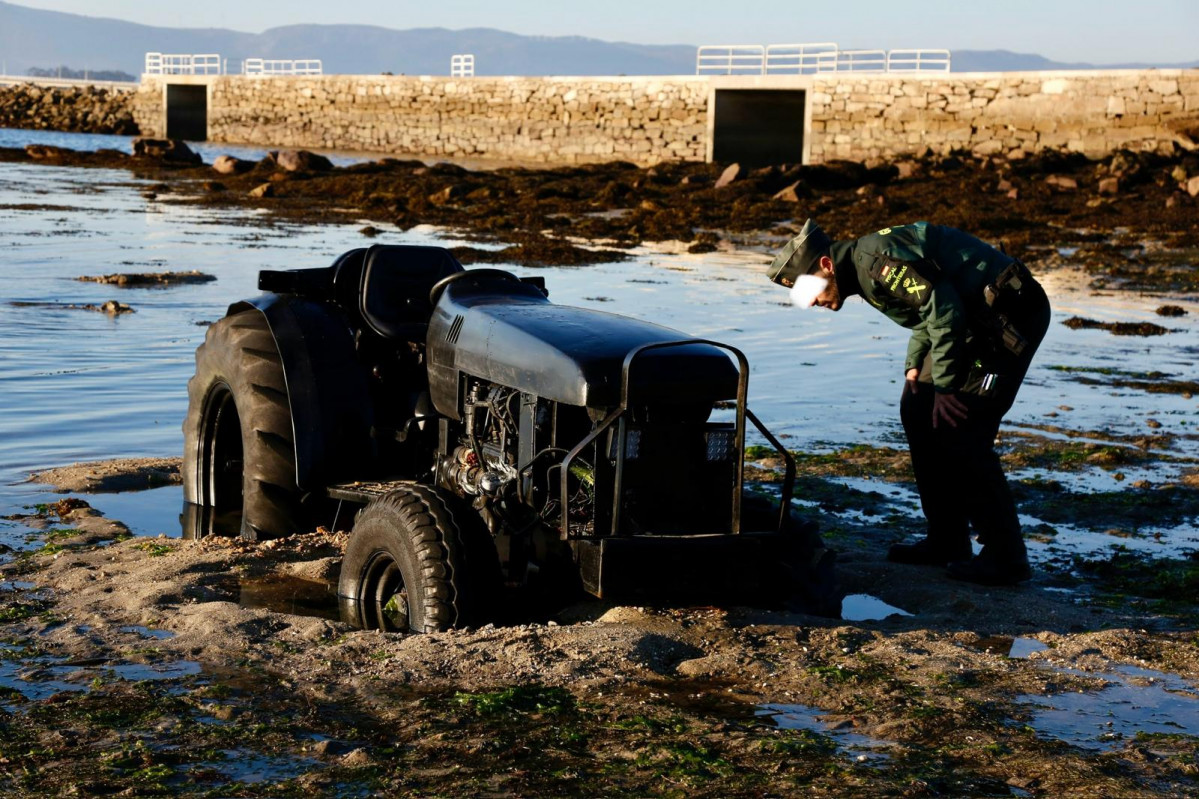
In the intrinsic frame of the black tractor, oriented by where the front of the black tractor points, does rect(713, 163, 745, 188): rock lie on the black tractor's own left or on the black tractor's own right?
on the black tractor's own left

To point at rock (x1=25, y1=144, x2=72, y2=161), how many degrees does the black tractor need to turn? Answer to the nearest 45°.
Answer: approximately 135° to its left

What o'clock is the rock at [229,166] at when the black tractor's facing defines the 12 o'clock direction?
The rock is roughly at 7 o'clock from the black tractor.

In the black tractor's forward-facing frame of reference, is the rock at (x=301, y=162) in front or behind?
behind

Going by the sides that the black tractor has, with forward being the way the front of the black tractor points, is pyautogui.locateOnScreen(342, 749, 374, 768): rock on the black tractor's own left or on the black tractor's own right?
on the black tractor's own right

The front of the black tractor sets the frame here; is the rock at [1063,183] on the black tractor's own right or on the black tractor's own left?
on the black tractor's own left

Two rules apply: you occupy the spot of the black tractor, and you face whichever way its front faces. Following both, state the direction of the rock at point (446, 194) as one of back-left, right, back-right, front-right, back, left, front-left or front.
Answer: back-left

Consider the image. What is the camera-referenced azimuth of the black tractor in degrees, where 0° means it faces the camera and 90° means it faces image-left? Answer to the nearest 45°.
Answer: approximately 315°

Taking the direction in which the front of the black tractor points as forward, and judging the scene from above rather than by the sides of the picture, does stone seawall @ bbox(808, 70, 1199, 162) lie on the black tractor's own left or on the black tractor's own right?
on the black tractor's own left
